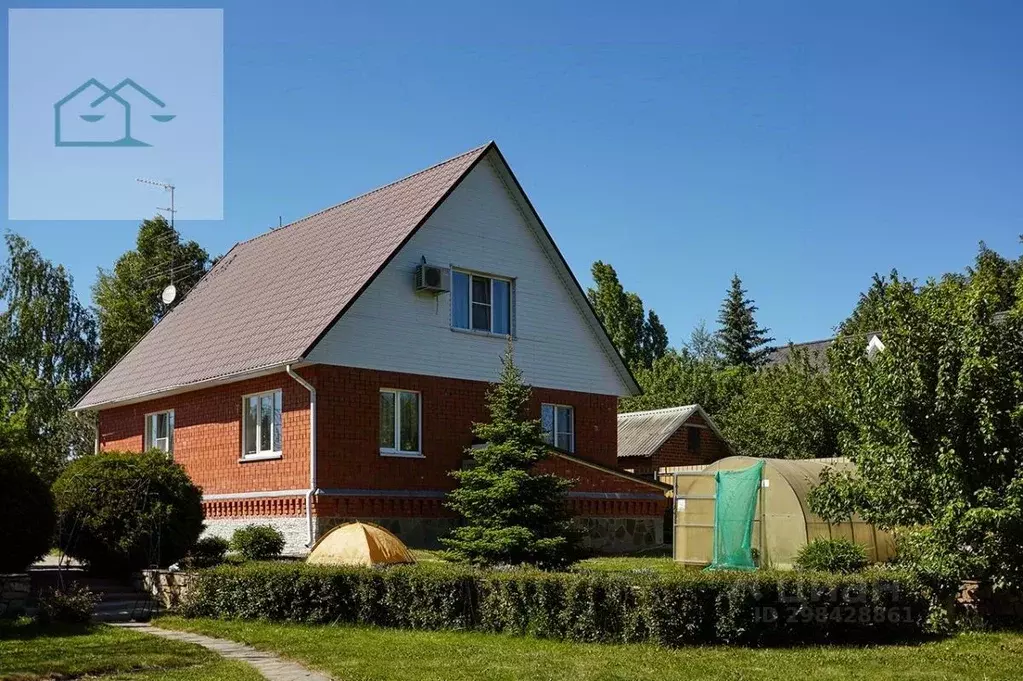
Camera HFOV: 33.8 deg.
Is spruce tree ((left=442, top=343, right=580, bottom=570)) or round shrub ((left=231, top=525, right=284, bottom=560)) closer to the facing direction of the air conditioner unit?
the spruce tree

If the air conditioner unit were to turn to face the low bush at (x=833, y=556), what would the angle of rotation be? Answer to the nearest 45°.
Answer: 0° — it already faces it
